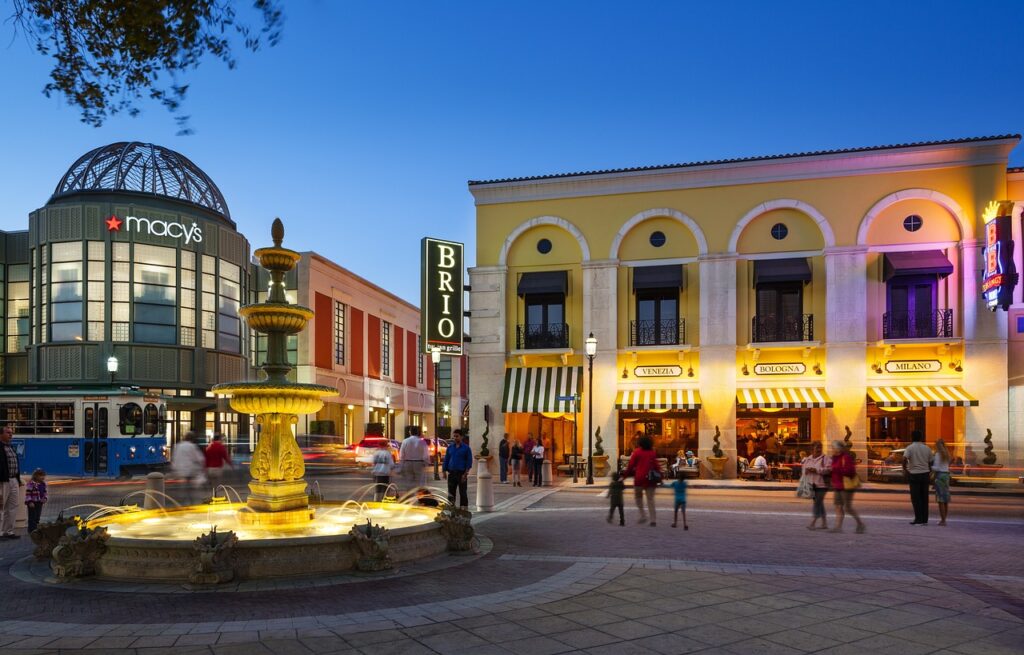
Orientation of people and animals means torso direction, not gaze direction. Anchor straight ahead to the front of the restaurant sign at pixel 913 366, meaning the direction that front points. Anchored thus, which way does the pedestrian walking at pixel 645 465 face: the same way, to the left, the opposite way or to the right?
the opposite way

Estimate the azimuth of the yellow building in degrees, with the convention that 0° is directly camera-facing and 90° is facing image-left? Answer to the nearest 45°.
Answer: approximately 0°

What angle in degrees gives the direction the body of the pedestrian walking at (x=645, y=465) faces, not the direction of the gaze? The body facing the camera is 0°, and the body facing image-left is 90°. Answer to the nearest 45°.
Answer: approximately 180°

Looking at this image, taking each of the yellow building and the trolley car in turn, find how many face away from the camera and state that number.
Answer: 0
